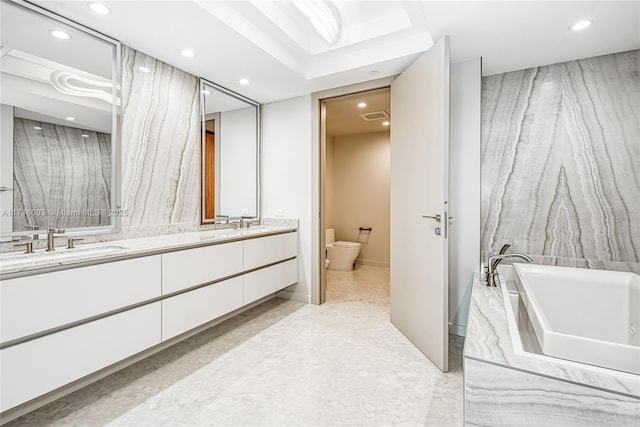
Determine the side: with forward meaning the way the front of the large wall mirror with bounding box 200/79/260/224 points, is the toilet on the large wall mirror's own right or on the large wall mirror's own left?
on the large wall mirror's own left

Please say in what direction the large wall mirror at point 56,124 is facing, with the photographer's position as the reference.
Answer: facing the viewer and to the right of the viewer

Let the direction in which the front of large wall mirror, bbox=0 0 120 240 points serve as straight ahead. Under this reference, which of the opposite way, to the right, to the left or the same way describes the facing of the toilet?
the same way

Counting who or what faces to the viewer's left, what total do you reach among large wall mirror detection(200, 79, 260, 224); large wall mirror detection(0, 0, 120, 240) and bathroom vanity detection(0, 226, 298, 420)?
0

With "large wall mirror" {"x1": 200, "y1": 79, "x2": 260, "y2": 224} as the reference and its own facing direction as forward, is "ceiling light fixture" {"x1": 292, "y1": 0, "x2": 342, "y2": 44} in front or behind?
in front

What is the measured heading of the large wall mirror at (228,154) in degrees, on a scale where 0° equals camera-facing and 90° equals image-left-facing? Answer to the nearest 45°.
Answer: approximately 315°

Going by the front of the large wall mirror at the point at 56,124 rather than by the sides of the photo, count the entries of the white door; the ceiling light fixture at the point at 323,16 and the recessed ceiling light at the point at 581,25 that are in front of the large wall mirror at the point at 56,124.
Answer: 3

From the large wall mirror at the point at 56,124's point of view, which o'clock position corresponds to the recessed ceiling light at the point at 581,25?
The recessed ceiling light is roughly at 12 o'clock from the large wall mirror.

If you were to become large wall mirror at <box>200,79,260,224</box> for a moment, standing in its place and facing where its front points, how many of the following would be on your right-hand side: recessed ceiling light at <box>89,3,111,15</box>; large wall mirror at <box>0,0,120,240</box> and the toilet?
2

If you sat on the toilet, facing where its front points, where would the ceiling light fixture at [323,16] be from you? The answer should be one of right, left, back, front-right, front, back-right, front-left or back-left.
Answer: right

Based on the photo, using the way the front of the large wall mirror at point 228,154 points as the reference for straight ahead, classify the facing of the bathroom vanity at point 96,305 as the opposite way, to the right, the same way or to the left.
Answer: the same way

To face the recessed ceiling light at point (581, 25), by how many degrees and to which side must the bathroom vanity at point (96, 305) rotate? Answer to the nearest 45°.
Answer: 0° — it already faces it

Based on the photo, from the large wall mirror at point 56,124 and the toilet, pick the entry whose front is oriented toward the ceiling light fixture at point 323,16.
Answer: the large wall mirror

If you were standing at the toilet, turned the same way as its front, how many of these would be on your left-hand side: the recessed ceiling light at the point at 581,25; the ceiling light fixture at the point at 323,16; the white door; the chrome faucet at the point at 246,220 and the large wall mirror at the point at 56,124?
0

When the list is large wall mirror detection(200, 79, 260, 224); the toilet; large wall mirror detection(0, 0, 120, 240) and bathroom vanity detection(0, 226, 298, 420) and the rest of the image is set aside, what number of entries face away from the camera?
0

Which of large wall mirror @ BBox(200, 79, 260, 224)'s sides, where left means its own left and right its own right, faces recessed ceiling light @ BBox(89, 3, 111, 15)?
right

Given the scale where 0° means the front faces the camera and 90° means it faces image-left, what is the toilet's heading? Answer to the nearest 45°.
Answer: approximately 270°

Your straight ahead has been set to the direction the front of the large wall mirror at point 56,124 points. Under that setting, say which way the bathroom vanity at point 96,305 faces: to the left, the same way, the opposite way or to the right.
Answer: the same way

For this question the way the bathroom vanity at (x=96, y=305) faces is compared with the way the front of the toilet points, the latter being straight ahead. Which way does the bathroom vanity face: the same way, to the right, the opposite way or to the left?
the same way
